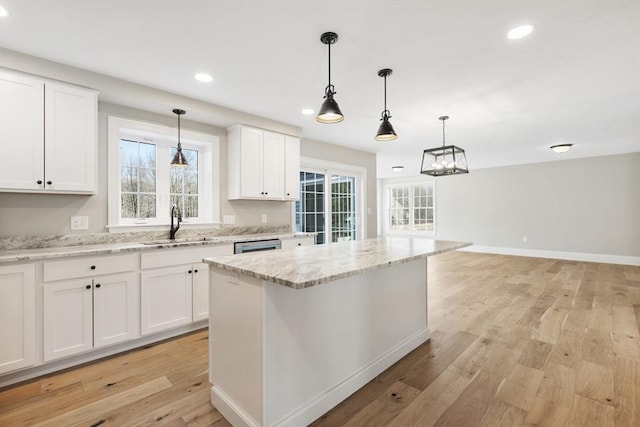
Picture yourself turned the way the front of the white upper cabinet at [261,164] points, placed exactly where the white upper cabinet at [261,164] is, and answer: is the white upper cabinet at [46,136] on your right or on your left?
on your right

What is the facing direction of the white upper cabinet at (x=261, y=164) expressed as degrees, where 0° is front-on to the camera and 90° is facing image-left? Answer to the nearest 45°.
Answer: approximately 315°

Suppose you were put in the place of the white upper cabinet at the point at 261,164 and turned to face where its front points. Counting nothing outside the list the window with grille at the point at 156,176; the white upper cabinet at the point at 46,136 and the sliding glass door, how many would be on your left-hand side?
1

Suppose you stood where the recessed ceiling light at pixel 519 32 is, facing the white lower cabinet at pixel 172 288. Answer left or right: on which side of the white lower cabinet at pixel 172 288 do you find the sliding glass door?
right

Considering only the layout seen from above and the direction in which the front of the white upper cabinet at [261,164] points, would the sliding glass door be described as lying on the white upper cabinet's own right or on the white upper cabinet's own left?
on the white upper cabinet's own left

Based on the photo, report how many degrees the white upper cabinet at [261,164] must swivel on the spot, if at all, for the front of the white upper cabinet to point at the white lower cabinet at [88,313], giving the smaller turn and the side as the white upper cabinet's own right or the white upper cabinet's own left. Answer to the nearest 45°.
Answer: approximately 90° to the white upper cabinet's own right

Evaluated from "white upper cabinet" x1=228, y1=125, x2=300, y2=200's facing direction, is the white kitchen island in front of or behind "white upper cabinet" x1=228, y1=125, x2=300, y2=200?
in front

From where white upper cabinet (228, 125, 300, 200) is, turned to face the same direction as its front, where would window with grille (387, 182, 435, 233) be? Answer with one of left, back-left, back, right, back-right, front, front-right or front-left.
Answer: left
